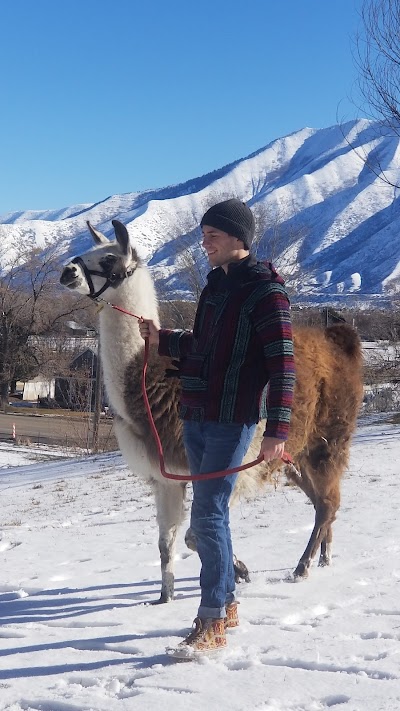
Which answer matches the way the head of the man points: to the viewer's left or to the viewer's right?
to the viewer's left

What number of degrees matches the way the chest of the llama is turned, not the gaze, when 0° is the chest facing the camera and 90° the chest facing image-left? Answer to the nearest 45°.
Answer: approximately 90°

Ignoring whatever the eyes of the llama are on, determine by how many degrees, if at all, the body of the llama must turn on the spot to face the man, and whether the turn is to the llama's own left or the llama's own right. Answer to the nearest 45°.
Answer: approximately 90° to the llama's own left

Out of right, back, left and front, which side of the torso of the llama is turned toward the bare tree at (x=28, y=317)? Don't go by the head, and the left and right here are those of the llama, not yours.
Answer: right
